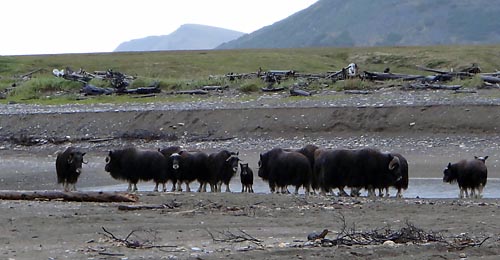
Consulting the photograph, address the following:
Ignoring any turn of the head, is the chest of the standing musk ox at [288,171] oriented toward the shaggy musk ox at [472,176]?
no

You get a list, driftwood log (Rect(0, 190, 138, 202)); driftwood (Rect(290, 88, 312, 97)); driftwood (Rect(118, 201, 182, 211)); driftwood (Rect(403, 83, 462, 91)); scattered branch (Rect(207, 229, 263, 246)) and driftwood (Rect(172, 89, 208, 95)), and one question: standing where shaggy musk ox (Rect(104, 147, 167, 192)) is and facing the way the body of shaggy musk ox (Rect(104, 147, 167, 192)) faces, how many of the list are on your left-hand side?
3

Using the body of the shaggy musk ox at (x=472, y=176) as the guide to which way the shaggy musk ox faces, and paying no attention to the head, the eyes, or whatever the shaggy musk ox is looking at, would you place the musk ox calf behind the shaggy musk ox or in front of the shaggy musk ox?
in front

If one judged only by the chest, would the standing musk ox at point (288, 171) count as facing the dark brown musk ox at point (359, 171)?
no

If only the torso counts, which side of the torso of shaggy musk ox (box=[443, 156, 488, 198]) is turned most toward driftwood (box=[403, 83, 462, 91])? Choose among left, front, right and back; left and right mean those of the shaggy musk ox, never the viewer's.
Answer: right

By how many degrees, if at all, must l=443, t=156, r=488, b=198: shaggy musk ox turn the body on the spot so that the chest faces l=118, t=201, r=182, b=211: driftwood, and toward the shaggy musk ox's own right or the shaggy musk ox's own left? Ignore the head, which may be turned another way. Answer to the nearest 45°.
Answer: approximately 45° to the shaggy musk ox's own left

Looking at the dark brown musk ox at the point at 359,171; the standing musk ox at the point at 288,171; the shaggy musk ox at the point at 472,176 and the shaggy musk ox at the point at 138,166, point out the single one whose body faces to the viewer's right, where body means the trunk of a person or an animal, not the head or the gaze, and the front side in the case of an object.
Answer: the dark brown musk ox

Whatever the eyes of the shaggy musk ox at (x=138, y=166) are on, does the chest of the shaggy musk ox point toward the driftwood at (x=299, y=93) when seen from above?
no

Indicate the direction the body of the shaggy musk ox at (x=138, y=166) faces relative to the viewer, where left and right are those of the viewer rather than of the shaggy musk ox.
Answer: facing to the left of the viewer

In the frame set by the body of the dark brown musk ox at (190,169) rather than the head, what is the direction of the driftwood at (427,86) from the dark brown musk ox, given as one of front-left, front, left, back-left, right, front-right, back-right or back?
back

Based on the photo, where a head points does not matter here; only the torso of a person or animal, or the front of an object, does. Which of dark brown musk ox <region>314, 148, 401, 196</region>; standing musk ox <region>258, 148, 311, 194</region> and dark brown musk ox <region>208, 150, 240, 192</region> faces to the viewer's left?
the standing musk ox

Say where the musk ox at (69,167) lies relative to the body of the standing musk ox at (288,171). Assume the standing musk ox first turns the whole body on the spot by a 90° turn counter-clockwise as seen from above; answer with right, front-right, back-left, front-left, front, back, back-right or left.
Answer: right

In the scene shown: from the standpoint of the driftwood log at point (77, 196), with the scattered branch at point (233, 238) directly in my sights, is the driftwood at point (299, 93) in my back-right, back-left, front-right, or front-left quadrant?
back-left

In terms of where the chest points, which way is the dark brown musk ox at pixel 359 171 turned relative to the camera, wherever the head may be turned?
to the viewer's right

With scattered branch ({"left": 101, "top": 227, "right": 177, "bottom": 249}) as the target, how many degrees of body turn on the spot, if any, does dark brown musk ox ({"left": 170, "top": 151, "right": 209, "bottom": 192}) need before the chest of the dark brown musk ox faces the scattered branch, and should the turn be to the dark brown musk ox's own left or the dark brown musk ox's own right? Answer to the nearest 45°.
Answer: approximately 45° to the dark brown musk ox's own left

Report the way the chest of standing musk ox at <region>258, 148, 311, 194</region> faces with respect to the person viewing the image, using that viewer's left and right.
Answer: facing to the left of the viewer

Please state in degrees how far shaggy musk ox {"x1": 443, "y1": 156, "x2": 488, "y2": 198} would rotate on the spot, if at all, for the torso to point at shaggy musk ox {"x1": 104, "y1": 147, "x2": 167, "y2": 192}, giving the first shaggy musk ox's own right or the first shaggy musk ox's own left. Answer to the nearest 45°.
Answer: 0° — it already faces it

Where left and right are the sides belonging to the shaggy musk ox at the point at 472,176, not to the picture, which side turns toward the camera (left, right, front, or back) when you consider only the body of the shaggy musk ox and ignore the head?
left
